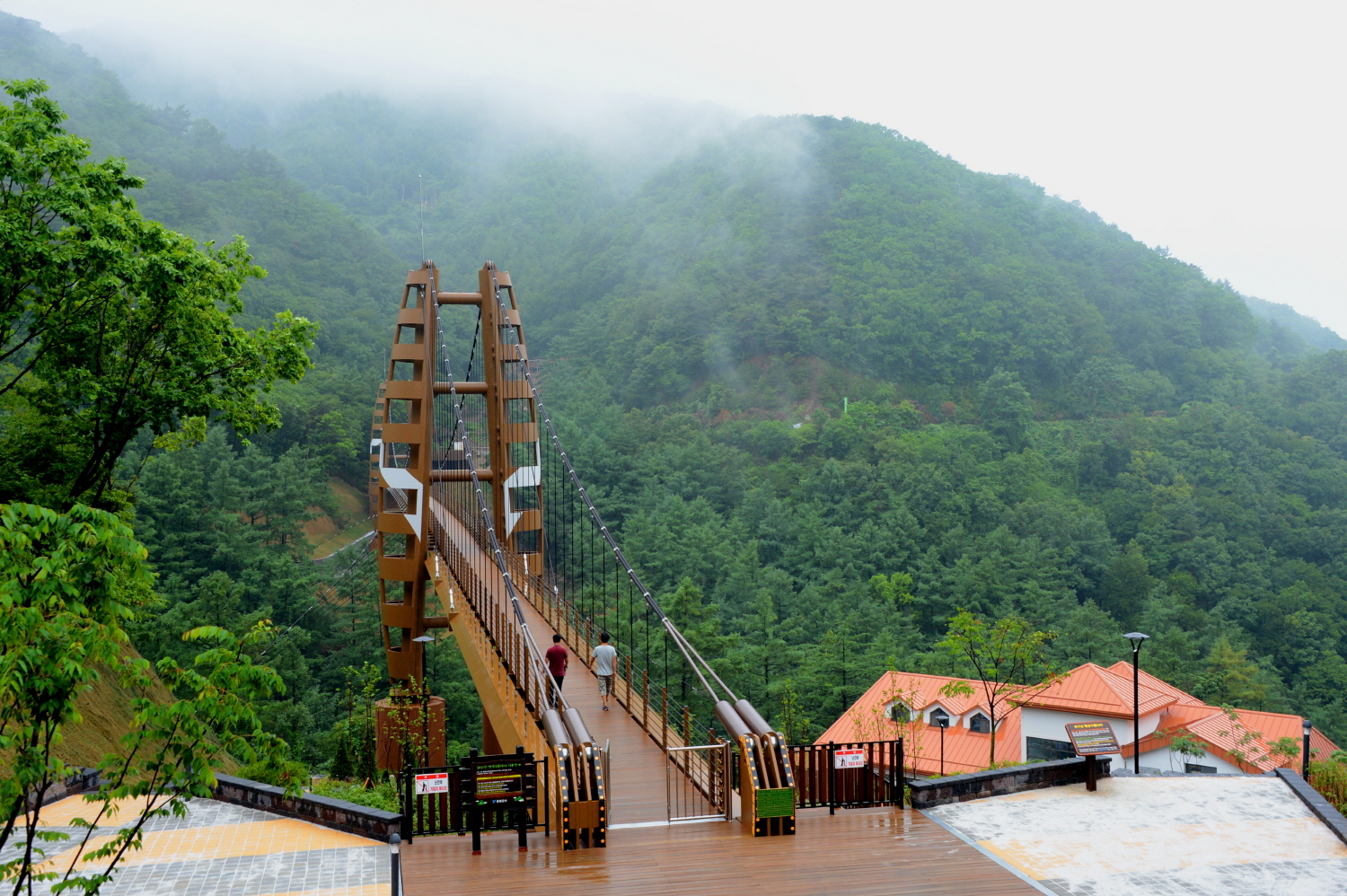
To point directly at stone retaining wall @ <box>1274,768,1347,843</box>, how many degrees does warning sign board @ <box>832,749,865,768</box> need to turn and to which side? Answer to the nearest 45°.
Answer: approximately 90° to its left

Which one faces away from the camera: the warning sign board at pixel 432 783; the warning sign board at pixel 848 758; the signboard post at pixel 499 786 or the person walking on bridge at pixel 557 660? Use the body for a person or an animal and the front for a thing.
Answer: the person walking on bridge

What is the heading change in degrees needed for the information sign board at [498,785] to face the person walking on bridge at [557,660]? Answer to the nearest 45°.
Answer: approximately 180°

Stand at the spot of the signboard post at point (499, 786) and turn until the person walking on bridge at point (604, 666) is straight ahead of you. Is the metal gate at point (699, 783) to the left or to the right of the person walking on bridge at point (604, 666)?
right

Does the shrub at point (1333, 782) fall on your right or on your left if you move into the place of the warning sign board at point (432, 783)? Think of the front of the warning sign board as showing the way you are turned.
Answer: on your left

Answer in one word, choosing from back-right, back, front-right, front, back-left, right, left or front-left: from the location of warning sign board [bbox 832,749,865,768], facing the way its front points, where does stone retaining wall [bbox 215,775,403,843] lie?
right
